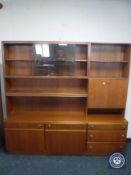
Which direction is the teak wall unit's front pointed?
toward the camera
